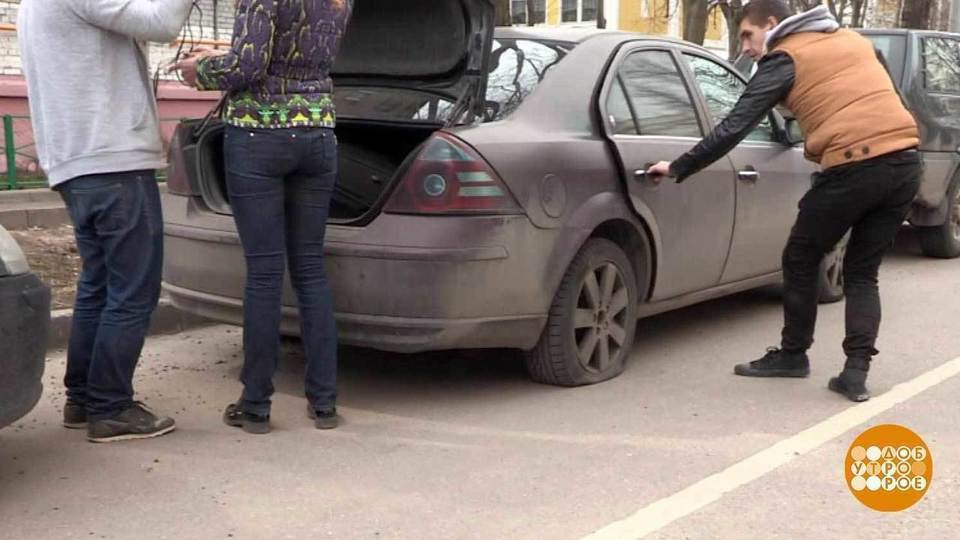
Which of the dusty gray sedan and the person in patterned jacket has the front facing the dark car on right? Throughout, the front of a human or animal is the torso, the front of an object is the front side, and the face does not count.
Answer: the dusty gray sedan

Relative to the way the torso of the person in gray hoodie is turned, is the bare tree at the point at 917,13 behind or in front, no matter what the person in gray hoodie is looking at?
in front

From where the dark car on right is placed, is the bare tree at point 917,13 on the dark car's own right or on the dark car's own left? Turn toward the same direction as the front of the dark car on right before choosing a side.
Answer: on the dark car's own left

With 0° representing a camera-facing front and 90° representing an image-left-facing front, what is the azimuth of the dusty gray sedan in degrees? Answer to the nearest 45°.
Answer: approximately 225°

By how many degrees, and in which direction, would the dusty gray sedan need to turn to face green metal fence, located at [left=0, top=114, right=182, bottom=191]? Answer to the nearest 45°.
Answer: approximately 90° to its left

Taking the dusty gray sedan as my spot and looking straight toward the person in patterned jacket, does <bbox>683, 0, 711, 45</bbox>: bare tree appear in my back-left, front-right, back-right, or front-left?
back-right

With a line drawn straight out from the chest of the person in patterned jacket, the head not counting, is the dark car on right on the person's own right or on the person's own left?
on the person's own right

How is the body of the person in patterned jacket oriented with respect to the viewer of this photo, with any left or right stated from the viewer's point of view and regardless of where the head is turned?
facing away from the viewer and to the left of the viewer

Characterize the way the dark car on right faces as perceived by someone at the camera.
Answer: facing away from the viewer and to the right of the viewer
